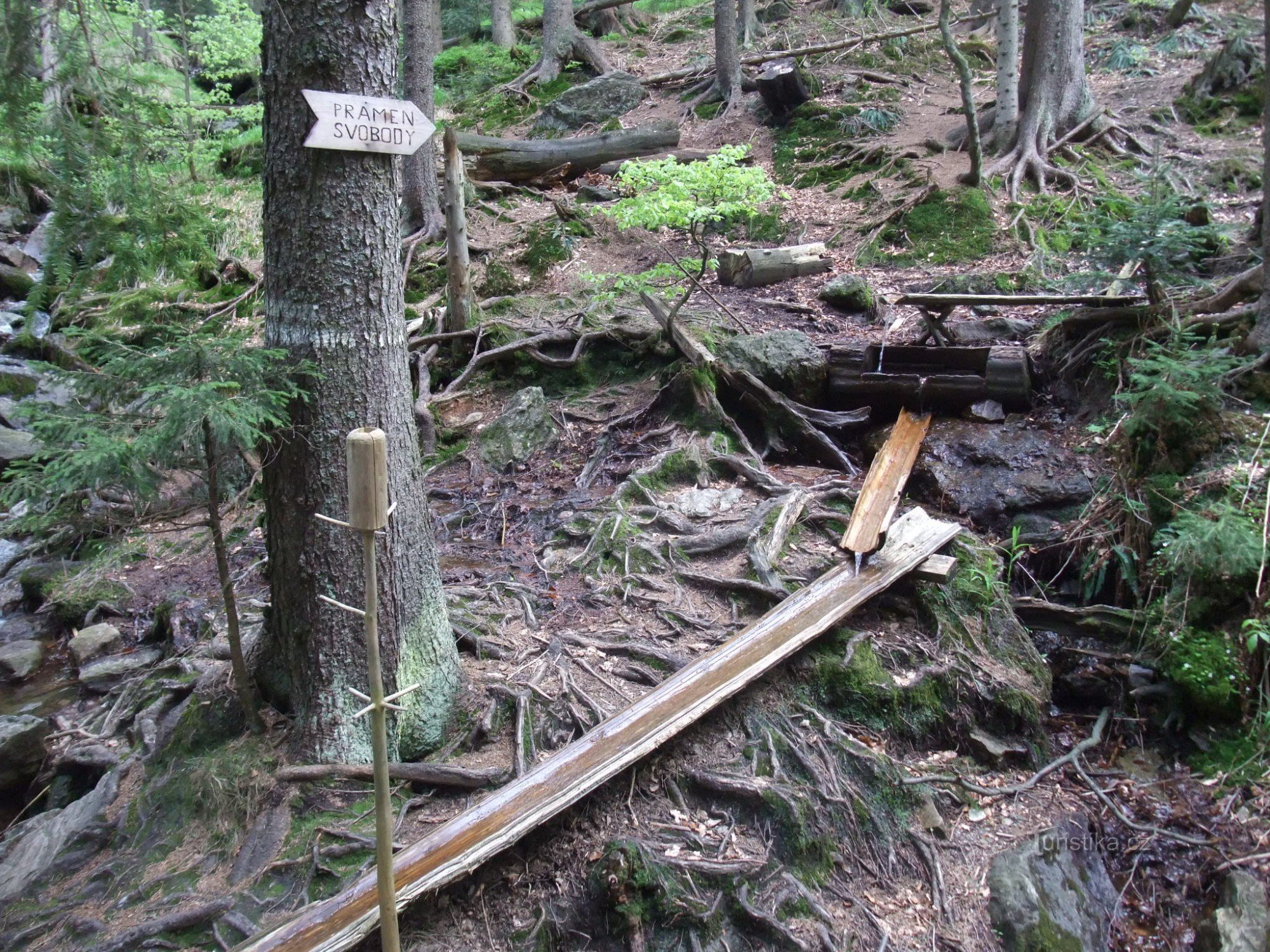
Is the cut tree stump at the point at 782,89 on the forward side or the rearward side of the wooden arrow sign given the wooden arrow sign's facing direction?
on the rearward side

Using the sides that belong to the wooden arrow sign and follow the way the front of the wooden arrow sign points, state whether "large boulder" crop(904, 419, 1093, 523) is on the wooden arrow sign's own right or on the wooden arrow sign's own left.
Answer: on the wooden arrow sign's own left

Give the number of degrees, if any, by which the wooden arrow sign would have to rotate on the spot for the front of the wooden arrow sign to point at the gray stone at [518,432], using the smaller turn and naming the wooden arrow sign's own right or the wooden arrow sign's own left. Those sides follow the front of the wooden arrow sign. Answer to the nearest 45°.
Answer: approximately 180°

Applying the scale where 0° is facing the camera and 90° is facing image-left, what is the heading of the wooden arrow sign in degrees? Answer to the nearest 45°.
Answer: approximately 0°

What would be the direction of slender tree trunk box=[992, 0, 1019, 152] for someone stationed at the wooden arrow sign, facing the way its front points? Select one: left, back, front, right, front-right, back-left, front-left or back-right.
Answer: back-left

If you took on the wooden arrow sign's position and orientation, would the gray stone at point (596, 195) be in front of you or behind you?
behind

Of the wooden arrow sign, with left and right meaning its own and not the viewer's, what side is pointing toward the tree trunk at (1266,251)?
left

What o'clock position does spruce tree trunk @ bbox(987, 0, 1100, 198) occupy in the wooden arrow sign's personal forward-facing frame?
The spruce tree trunk is roughly at 8 o'clock from the wooden arrow sign.

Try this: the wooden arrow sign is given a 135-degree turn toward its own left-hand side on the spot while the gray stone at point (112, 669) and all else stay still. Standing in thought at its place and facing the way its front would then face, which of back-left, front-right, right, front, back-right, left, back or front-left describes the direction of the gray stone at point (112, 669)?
left

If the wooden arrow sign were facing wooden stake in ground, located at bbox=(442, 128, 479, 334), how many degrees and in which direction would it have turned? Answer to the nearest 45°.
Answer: approximately 180°
